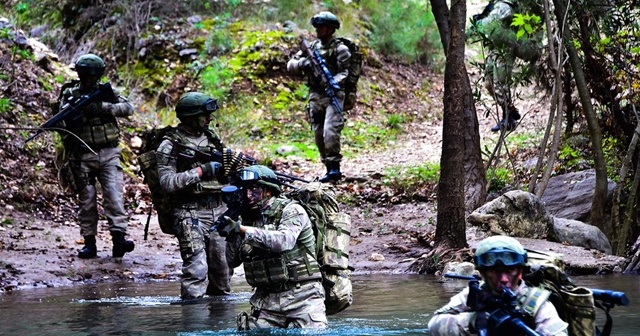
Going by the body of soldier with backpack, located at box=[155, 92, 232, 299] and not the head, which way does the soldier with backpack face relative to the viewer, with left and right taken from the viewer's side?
facing the viewer and to the right of the viewer

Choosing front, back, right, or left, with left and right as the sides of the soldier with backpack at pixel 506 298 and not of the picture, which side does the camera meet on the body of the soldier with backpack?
front

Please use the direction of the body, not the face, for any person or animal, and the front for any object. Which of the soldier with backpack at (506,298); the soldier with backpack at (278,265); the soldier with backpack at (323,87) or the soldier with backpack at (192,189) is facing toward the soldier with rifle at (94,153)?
the soldier with backpack at (323,87)

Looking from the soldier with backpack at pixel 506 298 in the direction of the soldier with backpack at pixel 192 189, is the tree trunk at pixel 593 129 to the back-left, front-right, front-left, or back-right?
front-right

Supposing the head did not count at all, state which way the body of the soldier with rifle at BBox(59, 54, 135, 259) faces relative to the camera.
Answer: toward the camera

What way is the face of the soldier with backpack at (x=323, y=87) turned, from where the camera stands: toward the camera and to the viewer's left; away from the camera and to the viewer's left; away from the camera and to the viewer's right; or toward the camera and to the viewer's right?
toward the camera and to the viewer's left

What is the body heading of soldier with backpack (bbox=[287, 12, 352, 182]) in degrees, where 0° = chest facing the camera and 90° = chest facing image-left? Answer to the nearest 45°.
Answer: approximately 45°

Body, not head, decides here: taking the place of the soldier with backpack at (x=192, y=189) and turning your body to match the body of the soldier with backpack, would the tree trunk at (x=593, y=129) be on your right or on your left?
on your left
